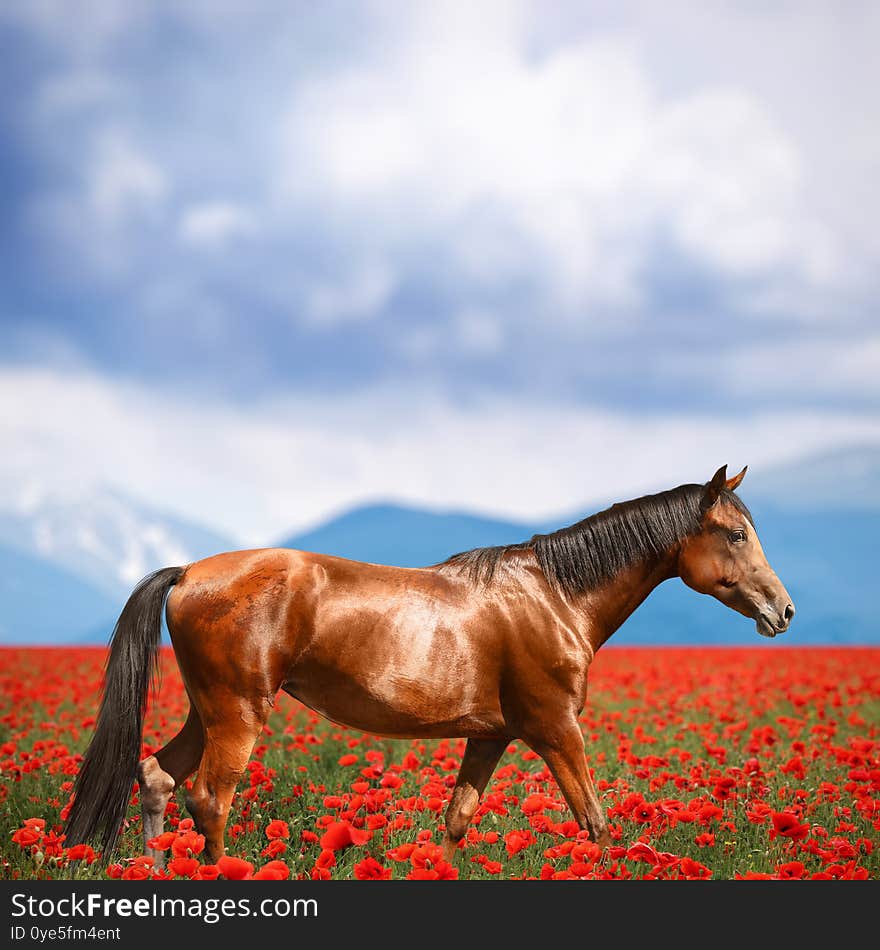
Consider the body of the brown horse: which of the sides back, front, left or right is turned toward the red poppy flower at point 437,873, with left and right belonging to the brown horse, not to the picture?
right

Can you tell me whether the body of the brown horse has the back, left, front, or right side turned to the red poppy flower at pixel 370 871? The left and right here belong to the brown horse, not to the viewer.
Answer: right

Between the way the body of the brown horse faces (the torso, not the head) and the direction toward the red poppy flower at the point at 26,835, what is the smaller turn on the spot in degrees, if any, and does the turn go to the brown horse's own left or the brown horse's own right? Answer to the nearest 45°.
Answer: approximately 180°

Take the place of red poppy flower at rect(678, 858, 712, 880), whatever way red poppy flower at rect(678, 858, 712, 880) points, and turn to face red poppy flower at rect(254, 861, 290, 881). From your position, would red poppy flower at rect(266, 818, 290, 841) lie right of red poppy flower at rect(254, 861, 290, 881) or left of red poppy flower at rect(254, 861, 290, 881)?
right

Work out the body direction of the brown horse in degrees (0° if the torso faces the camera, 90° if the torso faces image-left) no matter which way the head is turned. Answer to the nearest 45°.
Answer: approximately 270°
